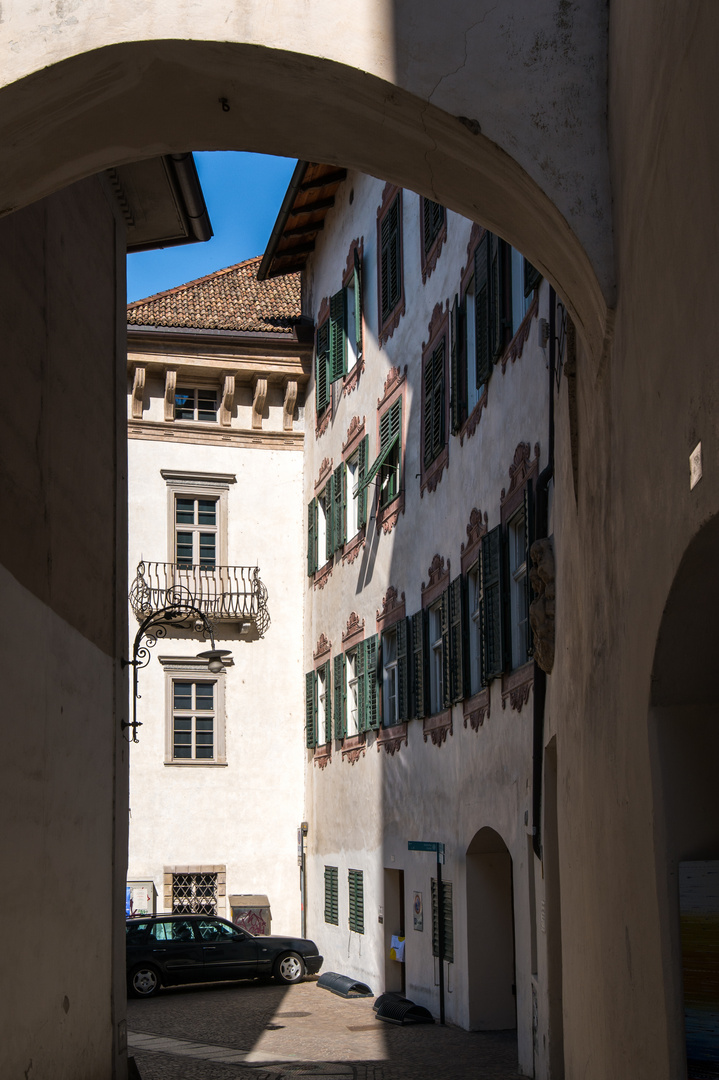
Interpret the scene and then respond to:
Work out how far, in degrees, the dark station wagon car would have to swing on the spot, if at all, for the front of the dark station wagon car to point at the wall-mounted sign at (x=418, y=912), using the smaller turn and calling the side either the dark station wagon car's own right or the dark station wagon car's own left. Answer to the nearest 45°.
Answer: approximately 45° to the dark station wagon car's own right

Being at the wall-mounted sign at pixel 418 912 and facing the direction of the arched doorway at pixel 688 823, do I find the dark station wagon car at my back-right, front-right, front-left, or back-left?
back-right

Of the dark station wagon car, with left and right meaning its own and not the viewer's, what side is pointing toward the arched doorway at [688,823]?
right

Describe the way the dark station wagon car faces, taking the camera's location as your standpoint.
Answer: facing to the right of the viewer
